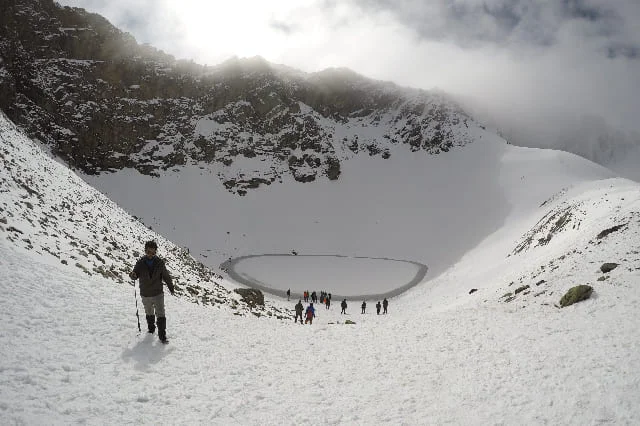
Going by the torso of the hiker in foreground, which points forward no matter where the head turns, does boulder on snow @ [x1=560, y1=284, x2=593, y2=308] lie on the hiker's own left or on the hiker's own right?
on the hiker's own left

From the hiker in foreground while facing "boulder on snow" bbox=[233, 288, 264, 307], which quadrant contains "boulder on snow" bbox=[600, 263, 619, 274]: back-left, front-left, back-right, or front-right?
front-right

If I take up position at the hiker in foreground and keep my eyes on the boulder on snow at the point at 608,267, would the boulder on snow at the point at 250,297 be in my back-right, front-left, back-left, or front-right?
front-left

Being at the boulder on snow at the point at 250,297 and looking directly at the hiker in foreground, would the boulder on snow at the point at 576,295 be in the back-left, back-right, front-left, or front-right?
front-left

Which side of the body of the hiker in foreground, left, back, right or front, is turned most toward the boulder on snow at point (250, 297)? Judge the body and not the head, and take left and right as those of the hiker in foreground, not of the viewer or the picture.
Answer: back

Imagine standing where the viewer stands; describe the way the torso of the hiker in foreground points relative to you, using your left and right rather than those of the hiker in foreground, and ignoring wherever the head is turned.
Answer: facing the viewer

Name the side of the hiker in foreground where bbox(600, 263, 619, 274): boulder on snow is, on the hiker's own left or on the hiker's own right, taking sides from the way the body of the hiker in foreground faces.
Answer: on the hiker's own left

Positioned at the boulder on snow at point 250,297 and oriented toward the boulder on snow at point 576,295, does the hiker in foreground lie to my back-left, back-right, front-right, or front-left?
front-right
